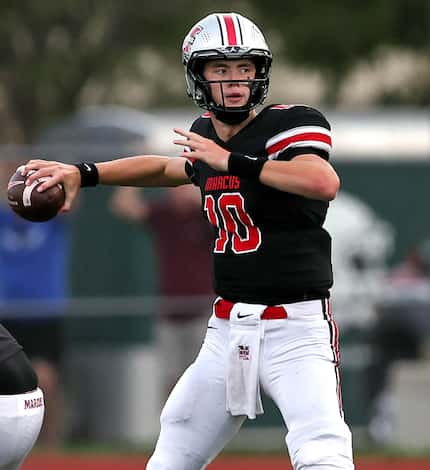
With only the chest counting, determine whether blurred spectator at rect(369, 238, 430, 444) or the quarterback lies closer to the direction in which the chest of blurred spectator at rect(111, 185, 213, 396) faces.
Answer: the quarterback

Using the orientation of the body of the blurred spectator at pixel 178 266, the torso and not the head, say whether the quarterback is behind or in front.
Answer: in front

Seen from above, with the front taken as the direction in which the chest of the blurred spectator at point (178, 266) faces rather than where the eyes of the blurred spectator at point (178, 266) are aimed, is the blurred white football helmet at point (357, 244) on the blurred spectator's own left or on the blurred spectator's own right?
on the blurred spectator's own left

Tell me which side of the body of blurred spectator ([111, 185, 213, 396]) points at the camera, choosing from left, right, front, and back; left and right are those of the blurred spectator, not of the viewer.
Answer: front

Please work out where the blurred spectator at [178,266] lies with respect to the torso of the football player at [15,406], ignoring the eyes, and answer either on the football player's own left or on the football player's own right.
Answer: on the football player's own right

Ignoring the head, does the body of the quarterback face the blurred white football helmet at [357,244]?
no

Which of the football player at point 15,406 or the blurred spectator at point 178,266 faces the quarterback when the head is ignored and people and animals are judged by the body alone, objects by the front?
the blurred spectator

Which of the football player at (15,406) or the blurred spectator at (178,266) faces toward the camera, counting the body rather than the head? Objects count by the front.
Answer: the blurred spectator
